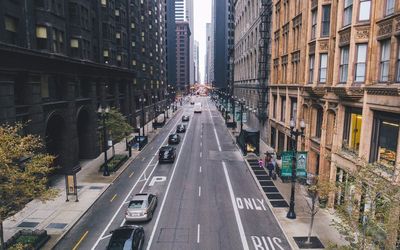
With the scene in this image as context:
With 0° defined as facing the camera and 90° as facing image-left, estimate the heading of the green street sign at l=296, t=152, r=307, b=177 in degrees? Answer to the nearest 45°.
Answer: approximately 0°

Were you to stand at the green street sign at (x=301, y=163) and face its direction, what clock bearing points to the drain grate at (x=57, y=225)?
The drain grate is roughly at 2 o'clock from the green street sign.

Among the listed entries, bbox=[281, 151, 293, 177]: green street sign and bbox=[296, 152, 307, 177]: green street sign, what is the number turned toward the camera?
2

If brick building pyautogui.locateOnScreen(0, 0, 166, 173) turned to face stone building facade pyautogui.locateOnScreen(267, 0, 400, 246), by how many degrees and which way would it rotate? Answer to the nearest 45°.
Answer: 0° — it already faces it

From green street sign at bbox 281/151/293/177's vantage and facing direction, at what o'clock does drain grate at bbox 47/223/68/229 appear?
The drain grate is roughly at 2 o'clock from the green street sign.

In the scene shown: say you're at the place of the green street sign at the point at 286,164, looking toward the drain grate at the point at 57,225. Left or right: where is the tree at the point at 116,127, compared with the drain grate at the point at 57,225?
right

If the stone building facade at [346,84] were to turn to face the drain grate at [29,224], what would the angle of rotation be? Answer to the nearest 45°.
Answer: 0° — it already faces it

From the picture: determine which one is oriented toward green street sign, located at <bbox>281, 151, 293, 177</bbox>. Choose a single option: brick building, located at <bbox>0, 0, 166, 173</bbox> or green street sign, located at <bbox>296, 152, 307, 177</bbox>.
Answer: the brick building
